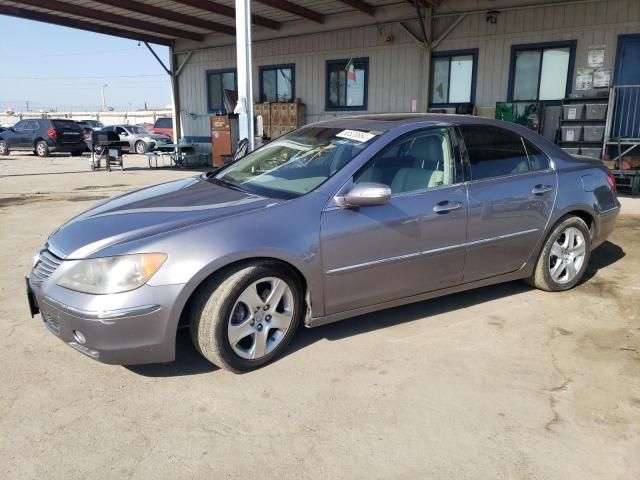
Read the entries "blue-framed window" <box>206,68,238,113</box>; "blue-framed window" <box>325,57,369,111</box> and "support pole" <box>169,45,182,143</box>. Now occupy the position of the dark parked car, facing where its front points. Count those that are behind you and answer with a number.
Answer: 3

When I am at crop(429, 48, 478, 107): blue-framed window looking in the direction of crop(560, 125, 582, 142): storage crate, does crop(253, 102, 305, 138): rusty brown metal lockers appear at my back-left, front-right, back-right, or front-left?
back-right

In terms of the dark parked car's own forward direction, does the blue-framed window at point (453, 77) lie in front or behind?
behind

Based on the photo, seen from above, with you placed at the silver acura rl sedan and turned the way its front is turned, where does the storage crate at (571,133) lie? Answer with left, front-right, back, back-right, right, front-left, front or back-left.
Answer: back

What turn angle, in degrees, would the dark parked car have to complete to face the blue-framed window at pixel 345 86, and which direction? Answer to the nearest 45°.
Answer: approximately 180°

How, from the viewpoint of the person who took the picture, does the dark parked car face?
facing away from the viewer and to the left of the viewer

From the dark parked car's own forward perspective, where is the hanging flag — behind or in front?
behind

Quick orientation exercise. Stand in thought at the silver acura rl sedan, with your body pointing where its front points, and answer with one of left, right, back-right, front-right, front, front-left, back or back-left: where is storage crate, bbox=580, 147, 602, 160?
back

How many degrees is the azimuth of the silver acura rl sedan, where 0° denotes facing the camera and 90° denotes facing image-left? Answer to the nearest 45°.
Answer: approximately 45°

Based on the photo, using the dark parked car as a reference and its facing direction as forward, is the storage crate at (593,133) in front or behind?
behind

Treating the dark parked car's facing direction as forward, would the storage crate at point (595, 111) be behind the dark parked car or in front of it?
behind
